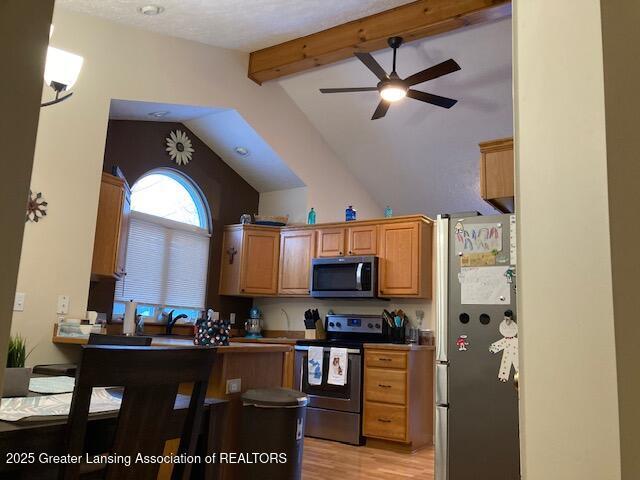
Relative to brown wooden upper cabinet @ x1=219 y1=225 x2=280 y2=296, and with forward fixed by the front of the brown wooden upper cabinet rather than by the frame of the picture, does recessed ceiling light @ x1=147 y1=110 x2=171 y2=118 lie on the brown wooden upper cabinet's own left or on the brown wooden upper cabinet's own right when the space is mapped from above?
on the brown wooden upper cabinet's own right

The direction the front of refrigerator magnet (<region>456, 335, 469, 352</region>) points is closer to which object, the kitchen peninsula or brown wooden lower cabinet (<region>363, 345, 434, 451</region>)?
the kitchen peninsula

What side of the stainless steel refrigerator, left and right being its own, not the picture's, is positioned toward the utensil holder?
right

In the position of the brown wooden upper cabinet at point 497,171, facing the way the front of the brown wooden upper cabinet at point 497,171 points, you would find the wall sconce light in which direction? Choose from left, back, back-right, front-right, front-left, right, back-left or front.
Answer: front-left

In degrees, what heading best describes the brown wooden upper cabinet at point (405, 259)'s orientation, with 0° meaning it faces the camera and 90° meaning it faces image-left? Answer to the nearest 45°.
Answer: approximately 45°

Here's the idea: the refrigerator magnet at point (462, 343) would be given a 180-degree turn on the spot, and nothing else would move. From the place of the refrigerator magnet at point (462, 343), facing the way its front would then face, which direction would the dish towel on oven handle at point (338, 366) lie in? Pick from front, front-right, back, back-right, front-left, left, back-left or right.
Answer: front-left

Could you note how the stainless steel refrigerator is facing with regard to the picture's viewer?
facing to the left of the viewer
